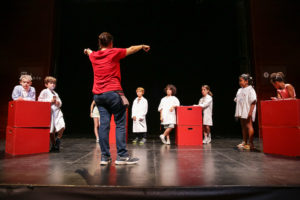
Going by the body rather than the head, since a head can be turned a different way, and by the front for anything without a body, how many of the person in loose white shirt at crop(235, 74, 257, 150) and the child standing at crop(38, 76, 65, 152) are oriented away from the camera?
0

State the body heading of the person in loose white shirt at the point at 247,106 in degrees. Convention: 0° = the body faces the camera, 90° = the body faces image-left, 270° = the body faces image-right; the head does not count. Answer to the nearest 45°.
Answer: approximately 45°
